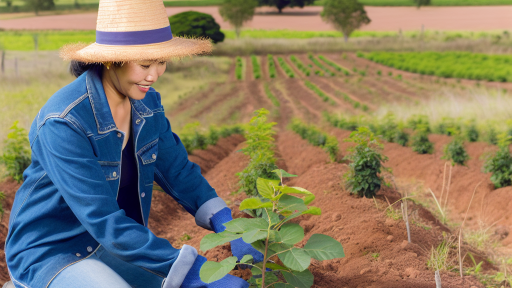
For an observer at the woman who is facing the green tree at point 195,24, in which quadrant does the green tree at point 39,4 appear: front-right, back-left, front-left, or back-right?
front-left

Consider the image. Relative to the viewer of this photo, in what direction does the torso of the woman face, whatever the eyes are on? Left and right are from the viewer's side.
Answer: facing the viewer and to the right of the viewer

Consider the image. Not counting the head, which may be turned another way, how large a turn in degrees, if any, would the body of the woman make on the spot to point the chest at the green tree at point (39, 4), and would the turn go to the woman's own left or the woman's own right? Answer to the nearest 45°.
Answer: approximately 135° to the woman's own left

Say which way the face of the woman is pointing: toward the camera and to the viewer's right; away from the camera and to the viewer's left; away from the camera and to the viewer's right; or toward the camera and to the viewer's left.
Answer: toward the camera and to the viewer's right

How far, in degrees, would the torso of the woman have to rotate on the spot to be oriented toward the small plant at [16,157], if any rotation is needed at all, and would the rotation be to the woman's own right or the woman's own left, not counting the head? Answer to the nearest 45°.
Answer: approximately 135° to the woman's own left

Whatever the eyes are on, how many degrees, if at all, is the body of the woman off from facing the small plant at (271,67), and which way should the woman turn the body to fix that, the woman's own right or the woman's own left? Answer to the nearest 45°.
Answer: approximately 135° to the woman's own left

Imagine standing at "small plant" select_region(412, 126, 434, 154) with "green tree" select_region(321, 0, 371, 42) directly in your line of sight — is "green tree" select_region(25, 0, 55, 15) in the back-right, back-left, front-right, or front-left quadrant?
front-left

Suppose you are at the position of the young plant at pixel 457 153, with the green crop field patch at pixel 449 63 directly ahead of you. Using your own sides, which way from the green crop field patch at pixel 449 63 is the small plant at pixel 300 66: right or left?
left

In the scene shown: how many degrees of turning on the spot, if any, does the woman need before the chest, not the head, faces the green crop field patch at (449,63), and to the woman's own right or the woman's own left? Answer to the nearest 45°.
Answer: approximately 90° to the woman's own left

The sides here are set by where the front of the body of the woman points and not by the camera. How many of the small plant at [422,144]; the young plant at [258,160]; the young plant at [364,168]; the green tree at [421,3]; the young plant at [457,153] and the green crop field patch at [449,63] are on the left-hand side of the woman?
6

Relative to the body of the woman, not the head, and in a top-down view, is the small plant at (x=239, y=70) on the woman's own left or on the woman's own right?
on the woman's own left

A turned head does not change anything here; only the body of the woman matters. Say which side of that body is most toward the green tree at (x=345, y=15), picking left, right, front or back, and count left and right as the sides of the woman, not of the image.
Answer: left

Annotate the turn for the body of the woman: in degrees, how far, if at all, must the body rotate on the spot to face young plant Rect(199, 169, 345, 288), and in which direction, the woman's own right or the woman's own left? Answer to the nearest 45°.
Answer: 0° — they already face it
